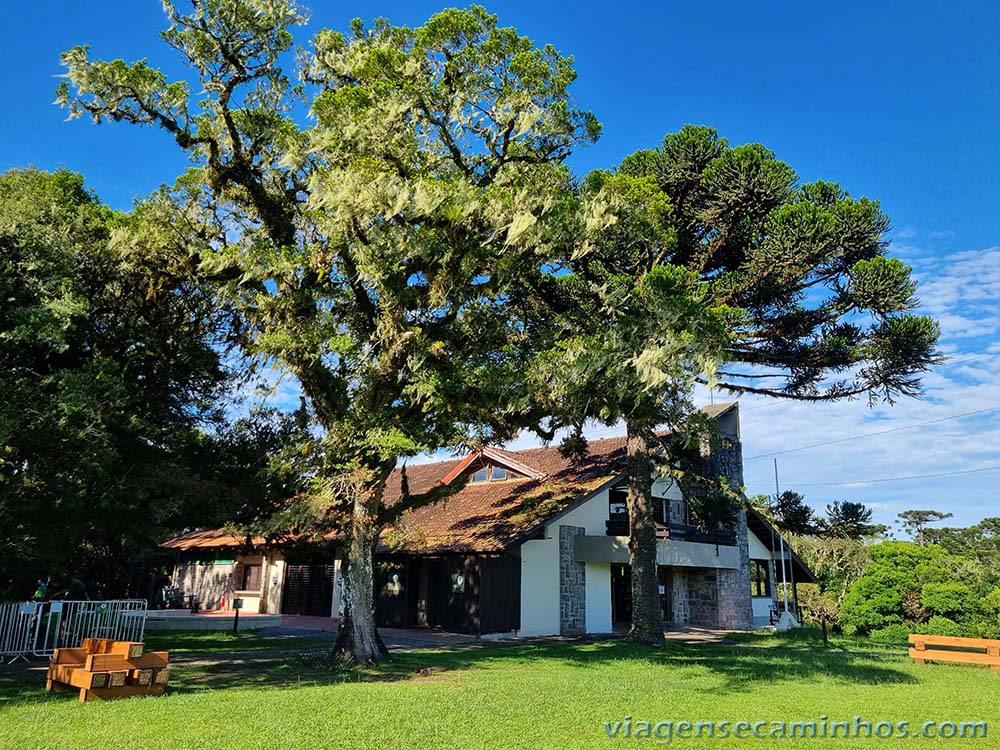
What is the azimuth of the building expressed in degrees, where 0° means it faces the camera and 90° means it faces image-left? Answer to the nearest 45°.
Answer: approximately 315°

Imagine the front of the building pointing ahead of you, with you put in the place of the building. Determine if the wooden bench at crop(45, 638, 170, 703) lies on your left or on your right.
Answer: on your right

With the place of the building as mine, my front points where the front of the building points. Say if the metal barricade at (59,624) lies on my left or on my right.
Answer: on my right
